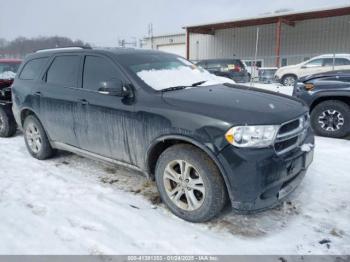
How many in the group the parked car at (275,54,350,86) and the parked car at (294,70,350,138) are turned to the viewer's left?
2

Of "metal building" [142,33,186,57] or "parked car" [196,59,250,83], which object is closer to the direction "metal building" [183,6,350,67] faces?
the parked car

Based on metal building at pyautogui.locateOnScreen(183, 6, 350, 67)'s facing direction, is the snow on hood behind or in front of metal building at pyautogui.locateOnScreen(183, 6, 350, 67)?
in front

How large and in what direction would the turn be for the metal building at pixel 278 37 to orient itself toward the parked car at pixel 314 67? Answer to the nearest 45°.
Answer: approximately 45° to its left

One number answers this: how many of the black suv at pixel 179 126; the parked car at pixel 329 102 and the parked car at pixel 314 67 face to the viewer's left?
2

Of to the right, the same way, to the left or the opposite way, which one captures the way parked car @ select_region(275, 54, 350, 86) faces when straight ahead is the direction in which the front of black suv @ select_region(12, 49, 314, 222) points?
the opposite way

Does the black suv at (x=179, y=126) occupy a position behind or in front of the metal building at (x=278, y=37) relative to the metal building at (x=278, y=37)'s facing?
in front

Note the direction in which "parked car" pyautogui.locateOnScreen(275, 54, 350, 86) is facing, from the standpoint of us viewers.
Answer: facing to the left of the viewer

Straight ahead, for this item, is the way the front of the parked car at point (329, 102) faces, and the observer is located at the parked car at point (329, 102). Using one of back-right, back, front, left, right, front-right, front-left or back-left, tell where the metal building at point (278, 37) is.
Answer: right

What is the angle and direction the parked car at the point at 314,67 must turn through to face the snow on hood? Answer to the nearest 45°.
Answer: approximately 45° to its left

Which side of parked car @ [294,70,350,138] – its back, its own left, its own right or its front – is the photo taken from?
left

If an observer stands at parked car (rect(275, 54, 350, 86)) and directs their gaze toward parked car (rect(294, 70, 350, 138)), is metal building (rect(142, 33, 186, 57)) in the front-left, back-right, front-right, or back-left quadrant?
back-right
